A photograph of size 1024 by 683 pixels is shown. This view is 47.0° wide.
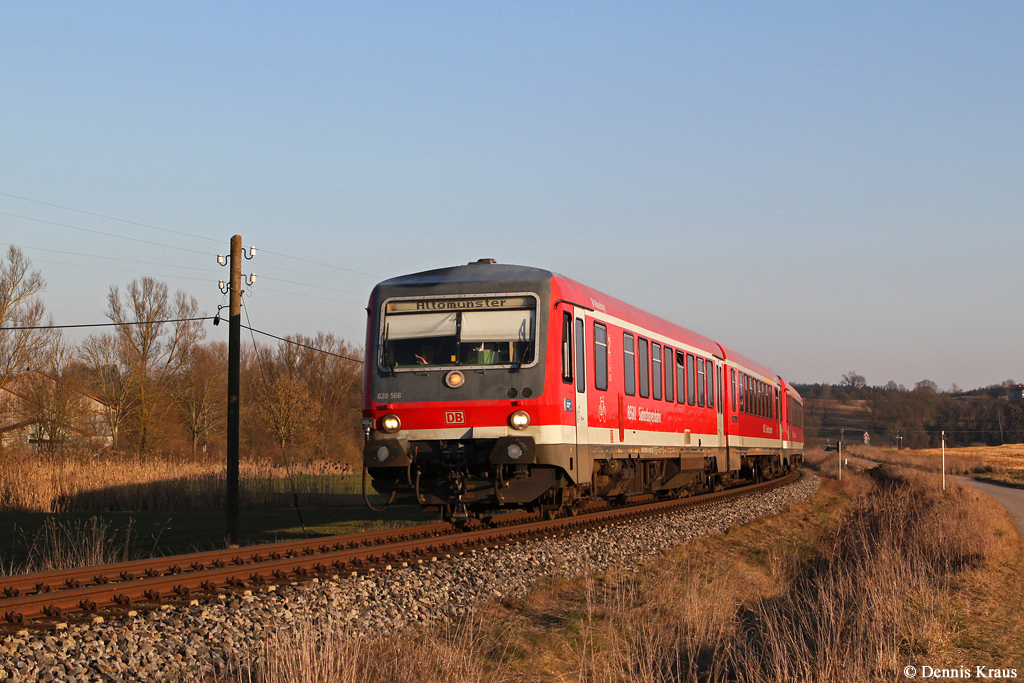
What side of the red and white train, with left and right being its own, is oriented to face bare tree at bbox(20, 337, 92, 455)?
right

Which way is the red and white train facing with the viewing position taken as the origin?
facing the viewer and to the left of the viewer

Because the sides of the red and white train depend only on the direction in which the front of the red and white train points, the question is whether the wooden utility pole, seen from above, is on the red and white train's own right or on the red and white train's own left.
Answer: on the red and white train's own right
